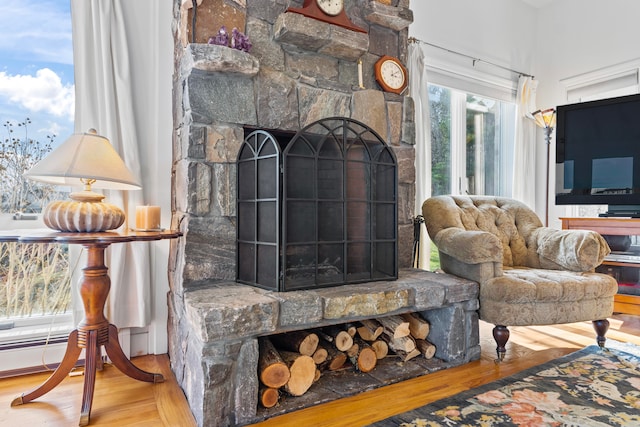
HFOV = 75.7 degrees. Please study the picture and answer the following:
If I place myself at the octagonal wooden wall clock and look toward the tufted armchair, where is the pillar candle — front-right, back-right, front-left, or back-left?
back-right

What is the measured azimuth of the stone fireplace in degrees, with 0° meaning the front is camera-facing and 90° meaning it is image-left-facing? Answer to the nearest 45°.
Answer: approximately 315°
